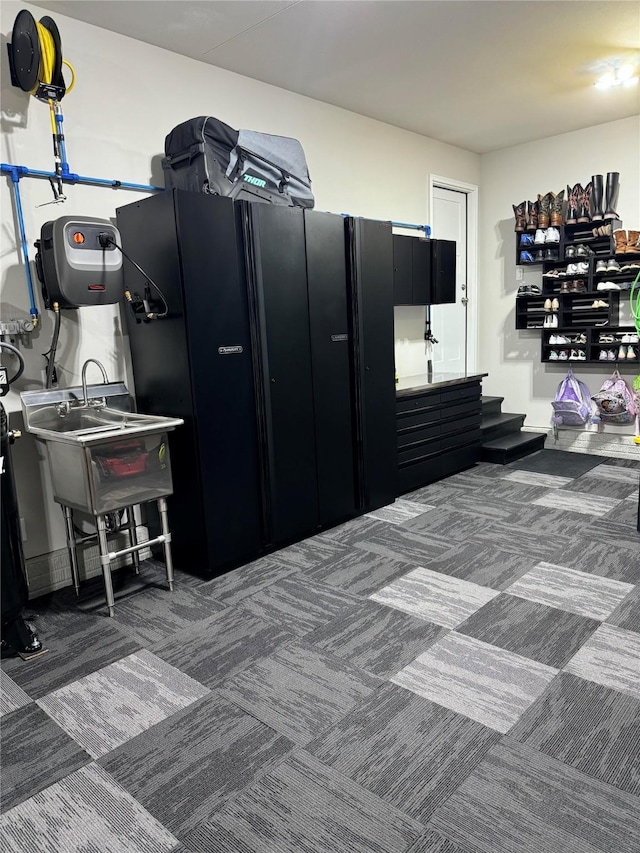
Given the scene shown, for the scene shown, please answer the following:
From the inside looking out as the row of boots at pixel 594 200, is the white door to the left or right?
on its right

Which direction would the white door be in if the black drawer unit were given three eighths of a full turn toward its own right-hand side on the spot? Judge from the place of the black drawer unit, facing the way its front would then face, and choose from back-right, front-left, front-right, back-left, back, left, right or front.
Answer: right

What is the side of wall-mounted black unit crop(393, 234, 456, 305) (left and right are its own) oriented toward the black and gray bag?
right

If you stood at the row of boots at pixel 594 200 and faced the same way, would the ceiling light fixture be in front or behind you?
in front

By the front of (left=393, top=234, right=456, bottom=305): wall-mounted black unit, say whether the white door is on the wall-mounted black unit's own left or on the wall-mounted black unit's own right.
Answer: on the wall-mounted black unit's own left

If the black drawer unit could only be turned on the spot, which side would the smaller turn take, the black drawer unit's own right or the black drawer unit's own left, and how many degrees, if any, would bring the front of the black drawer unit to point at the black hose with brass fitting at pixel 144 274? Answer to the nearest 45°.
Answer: approximately 90° to the black drawer unit's own right

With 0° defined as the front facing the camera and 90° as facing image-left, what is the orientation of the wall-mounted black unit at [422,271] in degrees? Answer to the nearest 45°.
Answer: approximately 315°

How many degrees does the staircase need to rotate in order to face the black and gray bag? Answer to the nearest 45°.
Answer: approximately 90° to its right

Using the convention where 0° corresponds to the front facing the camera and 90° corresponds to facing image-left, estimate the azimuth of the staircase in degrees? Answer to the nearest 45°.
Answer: approximately 315°

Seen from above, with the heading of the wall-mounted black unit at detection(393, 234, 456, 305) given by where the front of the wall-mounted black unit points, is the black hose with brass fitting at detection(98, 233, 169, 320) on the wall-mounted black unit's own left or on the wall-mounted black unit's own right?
on the wall-mounted black unit's own right
